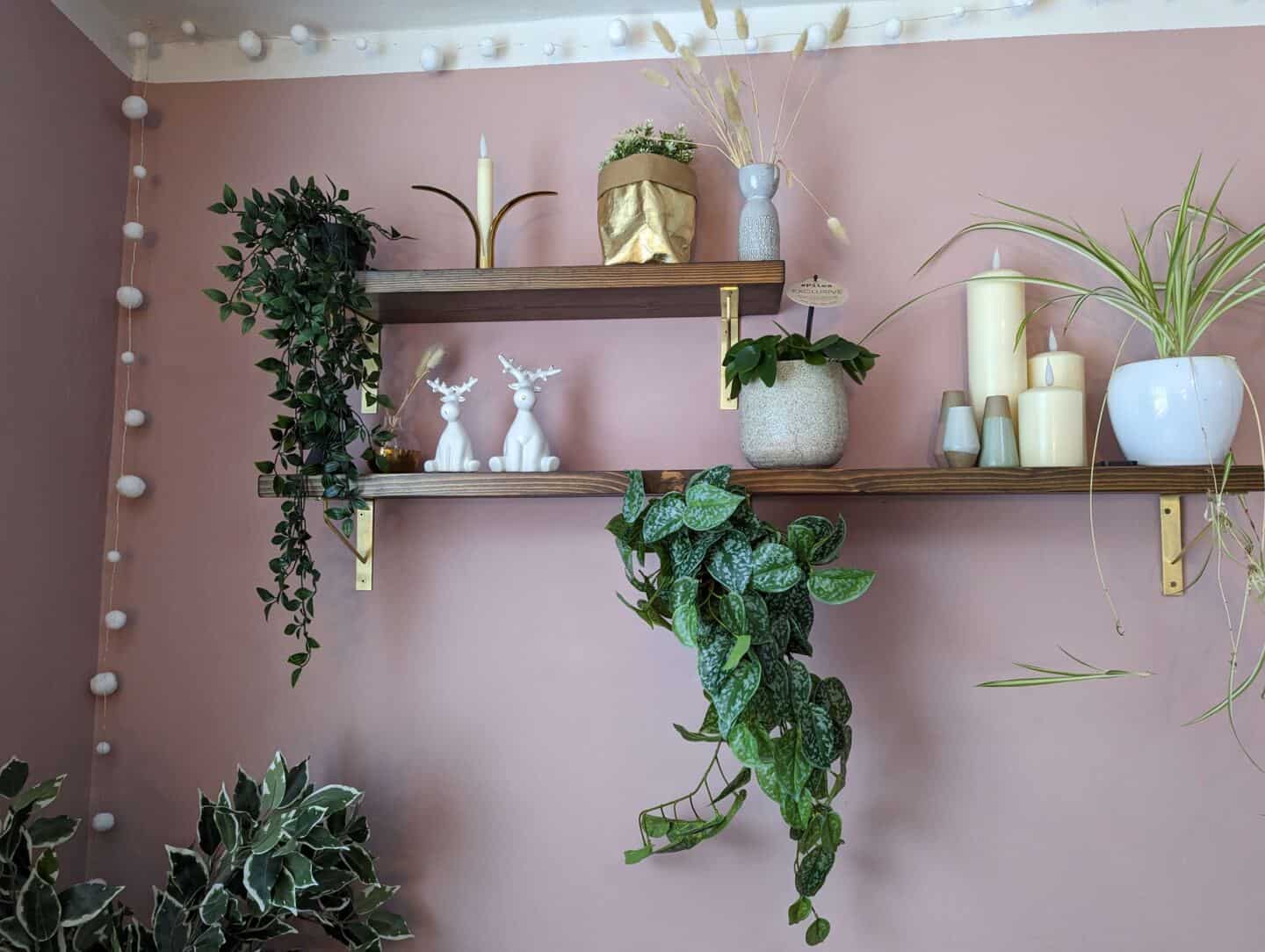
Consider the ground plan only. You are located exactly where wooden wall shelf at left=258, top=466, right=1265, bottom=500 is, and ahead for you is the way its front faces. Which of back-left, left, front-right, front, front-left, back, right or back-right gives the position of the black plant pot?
right

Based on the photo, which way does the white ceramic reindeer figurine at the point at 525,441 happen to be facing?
toward the camera

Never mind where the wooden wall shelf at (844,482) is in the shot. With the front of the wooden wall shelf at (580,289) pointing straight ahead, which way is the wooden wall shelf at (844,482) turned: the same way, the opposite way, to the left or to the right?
the same way

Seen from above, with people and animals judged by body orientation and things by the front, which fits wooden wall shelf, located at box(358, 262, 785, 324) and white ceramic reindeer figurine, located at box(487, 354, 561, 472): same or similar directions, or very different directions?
same or similar directions

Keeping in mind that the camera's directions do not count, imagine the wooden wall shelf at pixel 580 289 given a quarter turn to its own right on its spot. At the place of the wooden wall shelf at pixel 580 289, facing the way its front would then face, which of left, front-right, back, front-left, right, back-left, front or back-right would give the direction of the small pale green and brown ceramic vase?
back

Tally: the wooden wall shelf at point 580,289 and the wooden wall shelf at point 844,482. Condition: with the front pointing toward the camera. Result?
2

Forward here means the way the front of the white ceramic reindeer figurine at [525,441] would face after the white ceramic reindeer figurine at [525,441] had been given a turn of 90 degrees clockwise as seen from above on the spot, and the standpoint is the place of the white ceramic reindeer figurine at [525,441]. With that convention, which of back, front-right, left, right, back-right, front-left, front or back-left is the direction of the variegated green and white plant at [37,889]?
front

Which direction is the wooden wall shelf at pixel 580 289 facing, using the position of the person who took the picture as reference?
facing the viewer

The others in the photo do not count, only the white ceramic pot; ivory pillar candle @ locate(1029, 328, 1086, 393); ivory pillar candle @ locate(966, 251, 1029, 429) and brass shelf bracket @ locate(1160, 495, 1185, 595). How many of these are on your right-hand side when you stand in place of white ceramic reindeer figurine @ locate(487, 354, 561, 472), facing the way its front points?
0

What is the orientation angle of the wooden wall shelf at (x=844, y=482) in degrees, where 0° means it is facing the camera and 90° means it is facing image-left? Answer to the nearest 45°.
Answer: approximately 0°

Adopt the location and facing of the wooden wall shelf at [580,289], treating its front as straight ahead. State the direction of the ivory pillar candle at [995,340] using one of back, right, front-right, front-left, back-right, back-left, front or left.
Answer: left

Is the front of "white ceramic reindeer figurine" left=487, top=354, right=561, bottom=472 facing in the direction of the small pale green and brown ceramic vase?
no

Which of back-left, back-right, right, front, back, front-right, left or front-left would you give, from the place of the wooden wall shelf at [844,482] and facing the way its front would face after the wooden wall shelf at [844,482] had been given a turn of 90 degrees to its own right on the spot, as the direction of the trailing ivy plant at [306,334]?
front
